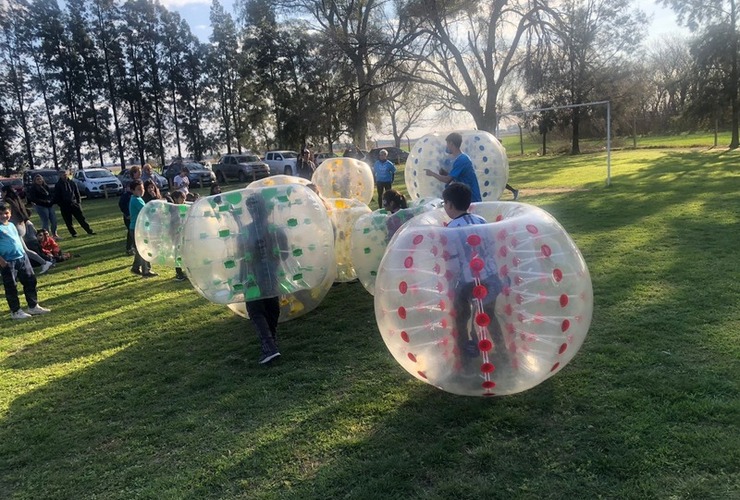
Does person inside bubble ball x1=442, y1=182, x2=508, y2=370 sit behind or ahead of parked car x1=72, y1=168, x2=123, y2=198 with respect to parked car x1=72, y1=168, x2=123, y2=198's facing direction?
ahead

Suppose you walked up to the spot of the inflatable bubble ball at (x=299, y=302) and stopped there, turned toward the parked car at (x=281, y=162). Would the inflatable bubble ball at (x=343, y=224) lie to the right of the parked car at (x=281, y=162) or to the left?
right

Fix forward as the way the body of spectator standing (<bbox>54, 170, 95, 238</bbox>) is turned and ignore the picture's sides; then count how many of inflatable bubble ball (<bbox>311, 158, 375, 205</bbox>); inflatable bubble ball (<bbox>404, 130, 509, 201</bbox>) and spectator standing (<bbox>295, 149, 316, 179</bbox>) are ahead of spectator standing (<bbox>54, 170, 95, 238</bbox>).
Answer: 3

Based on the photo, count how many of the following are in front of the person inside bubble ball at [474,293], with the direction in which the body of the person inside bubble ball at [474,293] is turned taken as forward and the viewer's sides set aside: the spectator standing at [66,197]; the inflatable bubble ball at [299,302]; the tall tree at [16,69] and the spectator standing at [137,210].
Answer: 4

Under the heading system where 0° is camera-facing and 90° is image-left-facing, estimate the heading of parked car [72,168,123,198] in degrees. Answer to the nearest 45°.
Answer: approximately 315°

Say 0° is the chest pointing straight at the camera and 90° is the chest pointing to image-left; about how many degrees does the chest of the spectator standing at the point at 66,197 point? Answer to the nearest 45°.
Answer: approximately 315°

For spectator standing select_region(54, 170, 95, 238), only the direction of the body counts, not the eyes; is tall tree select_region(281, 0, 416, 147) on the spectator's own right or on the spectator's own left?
on the spectator's own left
